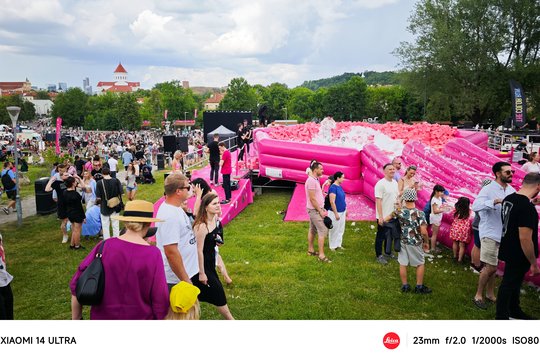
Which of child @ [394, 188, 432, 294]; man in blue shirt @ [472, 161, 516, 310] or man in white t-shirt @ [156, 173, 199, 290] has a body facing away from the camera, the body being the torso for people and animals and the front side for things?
the child

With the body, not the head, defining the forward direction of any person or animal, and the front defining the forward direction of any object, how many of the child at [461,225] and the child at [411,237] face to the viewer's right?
0

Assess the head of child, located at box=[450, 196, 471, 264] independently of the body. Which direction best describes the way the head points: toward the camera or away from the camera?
away from the camera

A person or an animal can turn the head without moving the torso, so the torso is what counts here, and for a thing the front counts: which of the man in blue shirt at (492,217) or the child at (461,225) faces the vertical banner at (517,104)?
the child

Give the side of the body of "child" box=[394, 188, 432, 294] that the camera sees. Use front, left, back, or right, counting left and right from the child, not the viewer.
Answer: back

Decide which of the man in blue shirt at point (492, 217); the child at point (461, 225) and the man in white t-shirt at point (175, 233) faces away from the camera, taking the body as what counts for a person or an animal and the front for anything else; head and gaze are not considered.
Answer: the child

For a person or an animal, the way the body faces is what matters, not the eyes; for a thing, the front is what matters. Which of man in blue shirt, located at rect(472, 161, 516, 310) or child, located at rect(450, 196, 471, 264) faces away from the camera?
the child

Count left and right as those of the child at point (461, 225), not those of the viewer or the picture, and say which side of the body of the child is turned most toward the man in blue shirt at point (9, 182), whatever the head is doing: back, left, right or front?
left

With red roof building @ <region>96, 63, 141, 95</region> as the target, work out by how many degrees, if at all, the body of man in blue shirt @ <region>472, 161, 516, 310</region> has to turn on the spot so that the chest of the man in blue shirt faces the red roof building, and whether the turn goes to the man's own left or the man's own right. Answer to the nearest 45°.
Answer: approximately 135° to the man's own right

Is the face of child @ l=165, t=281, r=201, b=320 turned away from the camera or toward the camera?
away from the camera

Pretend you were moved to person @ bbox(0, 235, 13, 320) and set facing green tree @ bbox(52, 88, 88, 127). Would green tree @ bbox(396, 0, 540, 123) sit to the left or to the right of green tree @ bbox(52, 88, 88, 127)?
right

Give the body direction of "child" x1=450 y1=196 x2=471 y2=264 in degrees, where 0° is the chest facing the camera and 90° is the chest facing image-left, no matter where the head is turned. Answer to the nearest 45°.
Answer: approximately 180°
